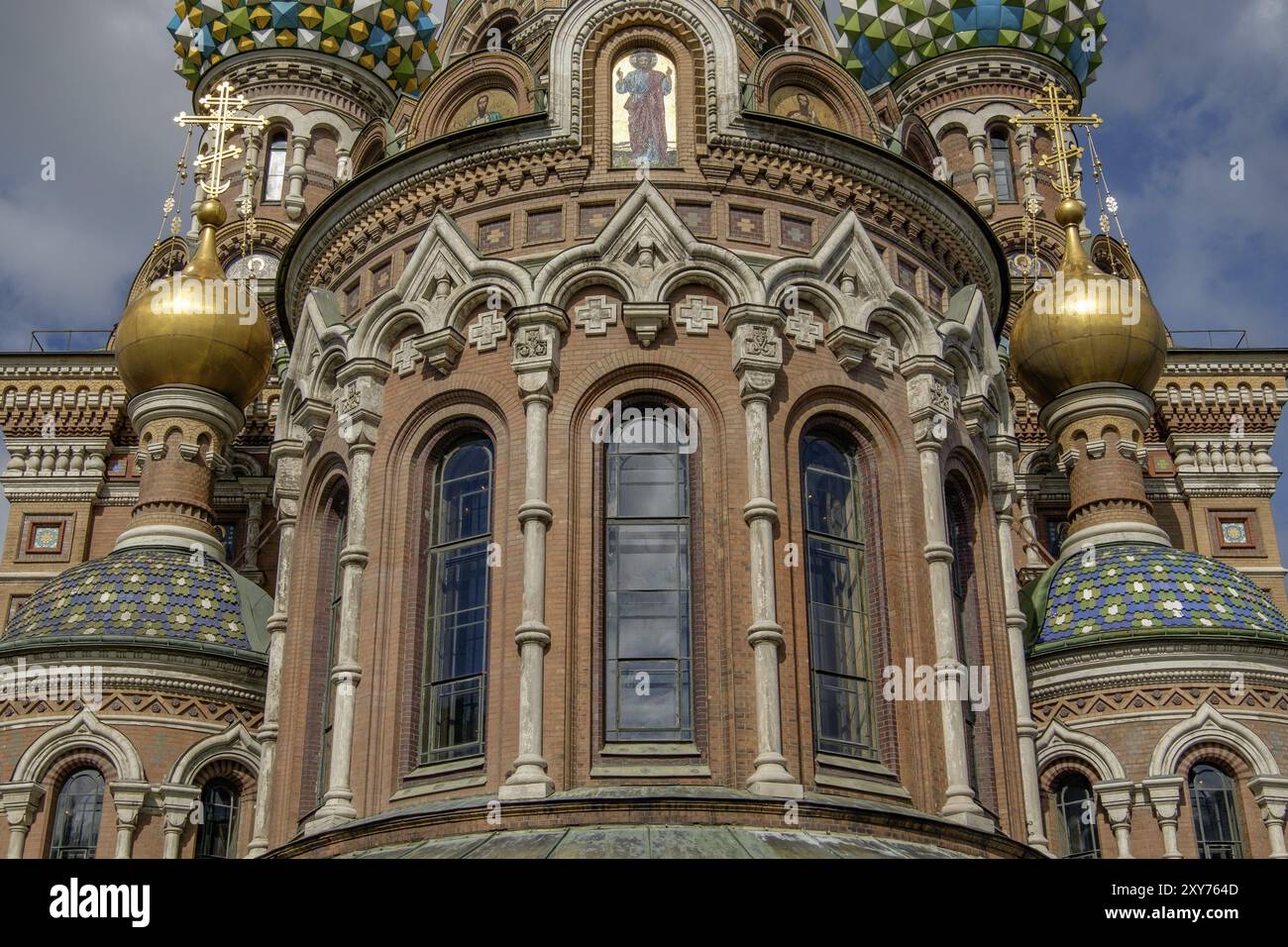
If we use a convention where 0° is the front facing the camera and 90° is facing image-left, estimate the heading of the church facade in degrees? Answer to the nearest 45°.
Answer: approximately 0°
